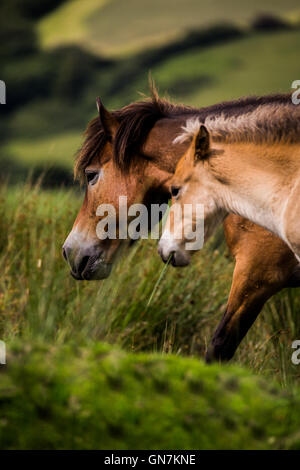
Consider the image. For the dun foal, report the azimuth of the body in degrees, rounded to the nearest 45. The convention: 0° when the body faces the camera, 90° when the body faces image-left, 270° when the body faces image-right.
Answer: approximately 90°
